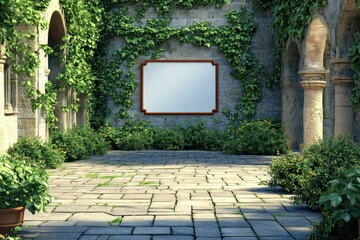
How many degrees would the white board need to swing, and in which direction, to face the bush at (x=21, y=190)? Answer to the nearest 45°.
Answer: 0° — it already faces it

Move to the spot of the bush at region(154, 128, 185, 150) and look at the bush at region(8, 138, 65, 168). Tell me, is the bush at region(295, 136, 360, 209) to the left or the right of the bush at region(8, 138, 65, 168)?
left

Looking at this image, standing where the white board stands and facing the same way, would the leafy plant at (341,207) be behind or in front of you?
in front

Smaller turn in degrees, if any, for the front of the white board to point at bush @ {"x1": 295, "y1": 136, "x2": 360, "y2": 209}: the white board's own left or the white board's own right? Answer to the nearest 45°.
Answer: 0° — it already faces it

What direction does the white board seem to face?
toward the camera

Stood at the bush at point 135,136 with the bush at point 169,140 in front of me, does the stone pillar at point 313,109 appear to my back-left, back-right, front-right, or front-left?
front-right

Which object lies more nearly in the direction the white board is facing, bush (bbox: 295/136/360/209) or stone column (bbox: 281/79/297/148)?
the bush

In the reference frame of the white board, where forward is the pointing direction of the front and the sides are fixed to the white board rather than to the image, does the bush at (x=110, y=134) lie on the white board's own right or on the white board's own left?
on the white board's own right

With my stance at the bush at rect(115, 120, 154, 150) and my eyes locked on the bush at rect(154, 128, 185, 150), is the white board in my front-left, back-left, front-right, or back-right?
front-left

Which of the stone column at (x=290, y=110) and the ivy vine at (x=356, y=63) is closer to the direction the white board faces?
the ivy vine

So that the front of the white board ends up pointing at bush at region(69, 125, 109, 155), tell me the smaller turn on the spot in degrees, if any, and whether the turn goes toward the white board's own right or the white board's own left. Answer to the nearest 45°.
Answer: approximately 45° to the white board's own right

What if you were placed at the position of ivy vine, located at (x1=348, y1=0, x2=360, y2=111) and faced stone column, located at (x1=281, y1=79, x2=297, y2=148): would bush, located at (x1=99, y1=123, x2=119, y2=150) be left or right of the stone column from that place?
left

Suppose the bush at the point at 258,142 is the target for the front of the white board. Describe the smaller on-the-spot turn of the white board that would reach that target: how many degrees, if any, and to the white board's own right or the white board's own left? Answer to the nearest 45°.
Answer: approximately 45° to the white board's own left
